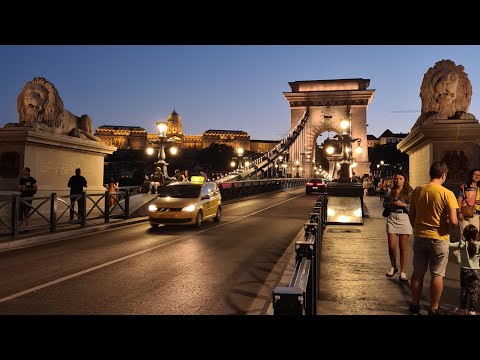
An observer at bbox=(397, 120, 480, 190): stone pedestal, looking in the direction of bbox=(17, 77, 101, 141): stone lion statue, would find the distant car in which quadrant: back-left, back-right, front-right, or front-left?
front-right

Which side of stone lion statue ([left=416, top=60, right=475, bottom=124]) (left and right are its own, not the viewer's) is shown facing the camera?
front

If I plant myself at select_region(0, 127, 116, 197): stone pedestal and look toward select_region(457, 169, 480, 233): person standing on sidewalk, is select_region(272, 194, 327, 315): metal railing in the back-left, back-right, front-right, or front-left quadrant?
front-right

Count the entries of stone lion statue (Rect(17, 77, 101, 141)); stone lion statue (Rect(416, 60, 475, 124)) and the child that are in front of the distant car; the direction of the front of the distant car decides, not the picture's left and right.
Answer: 0

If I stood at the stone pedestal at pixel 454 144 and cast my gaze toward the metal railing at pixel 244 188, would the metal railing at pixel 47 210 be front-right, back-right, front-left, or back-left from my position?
front-left

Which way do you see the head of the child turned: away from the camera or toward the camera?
away from the camera

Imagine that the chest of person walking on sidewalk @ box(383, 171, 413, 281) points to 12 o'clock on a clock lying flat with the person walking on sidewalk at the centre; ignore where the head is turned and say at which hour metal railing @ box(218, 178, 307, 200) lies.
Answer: The metal railing is roughly at 5 o'clock from the person walking on sidewalk.

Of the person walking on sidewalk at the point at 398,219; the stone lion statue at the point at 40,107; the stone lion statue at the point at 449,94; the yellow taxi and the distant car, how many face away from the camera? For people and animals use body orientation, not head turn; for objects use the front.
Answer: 1

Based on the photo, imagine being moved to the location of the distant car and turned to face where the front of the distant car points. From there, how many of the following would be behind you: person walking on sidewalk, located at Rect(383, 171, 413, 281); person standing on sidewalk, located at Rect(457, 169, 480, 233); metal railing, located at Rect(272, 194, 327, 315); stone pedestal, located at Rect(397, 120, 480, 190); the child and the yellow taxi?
6

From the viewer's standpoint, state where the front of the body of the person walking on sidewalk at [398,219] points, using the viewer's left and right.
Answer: facing the viewer

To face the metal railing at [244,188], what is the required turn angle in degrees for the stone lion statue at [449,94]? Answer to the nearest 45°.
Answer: approximately 135° to its right

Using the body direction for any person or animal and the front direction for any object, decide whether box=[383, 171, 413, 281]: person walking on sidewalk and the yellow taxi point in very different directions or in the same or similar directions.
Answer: same or similar directions

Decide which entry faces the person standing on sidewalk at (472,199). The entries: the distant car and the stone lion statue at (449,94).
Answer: the stone lion statue

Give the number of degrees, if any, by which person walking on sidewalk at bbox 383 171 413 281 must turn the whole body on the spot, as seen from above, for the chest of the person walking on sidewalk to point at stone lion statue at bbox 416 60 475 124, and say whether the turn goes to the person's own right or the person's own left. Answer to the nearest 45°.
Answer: approximately 180°

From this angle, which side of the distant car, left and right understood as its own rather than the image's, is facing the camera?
back

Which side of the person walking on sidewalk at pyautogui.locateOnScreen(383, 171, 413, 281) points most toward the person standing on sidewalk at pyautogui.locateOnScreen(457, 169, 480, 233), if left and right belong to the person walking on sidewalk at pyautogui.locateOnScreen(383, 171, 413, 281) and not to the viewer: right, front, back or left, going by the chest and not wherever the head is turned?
left

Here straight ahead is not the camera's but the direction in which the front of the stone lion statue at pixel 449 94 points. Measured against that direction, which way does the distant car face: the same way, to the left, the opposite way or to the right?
the opposite way

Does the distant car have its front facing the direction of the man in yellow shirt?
no
